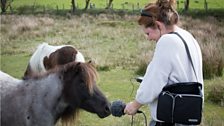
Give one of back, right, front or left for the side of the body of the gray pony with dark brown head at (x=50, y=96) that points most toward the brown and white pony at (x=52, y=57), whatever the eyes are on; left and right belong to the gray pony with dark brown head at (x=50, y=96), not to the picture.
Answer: left

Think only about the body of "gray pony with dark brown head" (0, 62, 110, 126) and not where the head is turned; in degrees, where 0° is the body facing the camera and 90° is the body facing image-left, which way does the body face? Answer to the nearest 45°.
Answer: approximately 270°

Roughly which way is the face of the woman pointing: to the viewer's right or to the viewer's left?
to the viewer's left

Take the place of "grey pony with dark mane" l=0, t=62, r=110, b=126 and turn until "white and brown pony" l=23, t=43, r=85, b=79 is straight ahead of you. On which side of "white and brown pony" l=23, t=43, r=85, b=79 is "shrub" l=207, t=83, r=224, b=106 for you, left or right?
right
